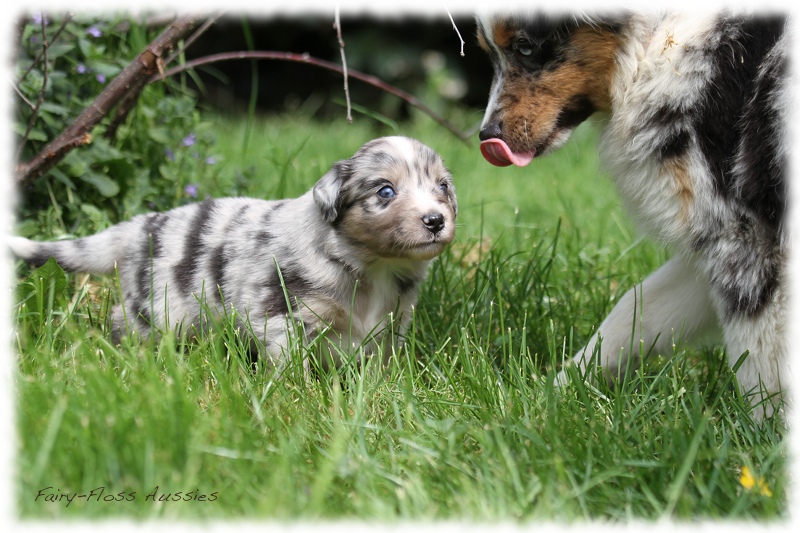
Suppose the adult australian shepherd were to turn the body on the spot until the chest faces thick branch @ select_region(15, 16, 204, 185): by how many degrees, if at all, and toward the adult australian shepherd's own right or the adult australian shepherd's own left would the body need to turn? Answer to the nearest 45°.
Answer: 0° — it already faces it

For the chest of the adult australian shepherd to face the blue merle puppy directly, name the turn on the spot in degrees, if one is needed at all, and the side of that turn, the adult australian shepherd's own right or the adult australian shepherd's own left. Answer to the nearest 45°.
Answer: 0° — it already faces it

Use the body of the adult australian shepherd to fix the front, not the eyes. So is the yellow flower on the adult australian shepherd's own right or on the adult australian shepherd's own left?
on the adult australian shepherd's own left

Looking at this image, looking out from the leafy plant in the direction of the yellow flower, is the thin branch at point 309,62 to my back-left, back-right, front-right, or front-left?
front-left

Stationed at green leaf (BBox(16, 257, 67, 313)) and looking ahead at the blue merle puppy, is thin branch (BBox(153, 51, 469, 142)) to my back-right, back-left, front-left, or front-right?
front-left

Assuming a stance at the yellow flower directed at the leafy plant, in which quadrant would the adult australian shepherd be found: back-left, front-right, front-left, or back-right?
front-right

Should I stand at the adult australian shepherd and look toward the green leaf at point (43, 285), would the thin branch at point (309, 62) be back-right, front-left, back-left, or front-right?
front-right

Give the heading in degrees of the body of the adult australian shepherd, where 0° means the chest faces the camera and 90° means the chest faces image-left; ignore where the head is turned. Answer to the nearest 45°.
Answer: approximately 90°

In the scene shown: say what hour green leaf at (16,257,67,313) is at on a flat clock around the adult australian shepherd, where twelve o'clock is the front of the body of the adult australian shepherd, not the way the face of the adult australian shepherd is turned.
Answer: The green leaf is roughly at 12 o'clock from the adult australian shepherd.

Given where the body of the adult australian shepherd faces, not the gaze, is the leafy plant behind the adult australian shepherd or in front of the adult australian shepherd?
in front
